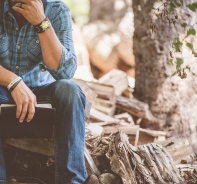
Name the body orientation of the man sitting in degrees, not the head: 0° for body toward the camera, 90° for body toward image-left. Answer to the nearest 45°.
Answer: approximately 0°

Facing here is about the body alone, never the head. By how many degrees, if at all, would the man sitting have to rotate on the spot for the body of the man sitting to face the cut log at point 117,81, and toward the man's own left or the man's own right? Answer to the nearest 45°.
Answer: approximately 180°

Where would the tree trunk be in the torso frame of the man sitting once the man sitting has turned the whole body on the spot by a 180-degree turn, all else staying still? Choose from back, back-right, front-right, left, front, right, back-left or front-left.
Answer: front-right

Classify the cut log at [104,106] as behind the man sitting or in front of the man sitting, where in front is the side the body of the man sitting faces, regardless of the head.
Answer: behind
